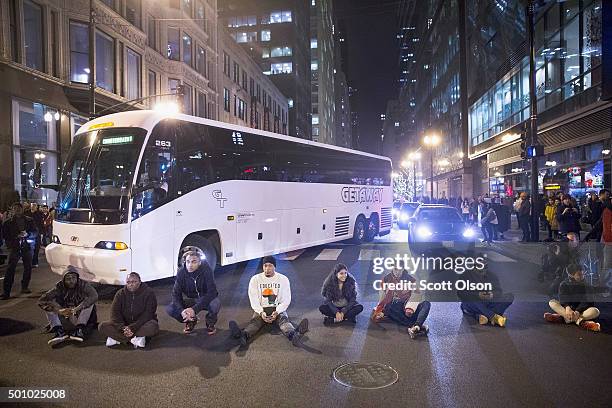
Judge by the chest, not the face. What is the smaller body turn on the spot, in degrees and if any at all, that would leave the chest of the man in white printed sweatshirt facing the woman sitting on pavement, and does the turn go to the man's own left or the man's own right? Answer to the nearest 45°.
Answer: approximately 90° to the man's own left

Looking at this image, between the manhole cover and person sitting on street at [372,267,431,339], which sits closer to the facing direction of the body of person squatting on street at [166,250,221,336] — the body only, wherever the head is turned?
the manhole cover

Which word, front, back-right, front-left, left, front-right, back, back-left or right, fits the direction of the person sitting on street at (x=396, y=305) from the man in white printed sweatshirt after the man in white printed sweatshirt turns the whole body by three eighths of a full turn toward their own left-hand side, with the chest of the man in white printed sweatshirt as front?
front-right

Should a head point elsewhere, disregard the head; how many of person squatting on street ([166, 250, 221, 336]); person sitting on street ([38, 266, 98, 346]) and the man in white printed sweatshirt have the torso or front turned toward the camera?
3

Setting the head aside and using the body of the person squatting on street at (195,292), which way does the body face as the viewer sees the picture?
toward the camera

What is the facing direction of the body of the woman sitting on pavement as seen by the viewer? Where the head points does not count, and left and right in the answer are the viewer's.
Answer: facing the viewer

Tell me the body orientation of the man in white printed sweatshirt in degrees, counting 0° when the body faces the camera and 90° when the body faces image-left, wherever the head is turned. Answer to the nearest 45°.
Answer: approximately 0°

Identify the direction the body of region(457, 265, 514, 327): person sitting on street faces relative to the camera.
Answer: toward the camera

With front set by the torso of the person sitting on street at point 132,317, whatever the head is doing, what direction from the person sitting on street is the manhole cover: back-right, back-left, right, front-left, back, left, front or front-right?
front-left

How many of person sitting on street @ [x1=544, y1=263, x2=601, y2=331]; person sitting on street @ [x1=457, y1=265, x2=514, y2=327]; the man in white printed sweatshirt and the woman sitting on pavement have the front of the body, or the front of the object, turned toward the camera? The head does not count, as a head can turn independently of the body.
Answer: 4

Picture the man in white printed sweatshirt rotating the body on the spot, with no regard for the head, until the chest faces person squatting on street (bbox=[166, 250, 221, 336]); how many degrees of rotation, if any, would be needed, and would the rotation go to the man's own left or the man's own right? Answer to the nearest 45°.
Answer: approximately 90° to the man's own right
